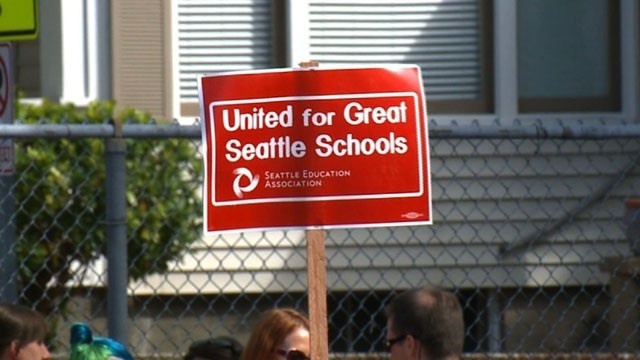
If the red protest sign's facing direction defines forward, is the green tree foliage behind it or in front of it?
behind

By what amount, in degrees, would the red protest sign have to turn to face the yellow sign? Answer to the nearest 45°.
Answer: approximately 135° to its right

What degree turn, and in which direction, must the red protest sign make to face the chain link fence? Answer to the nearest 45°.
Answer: approximately 180°

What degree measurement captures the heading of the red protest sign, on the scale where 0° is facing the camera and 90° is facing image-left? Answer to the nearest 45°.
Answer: approximately 0°
